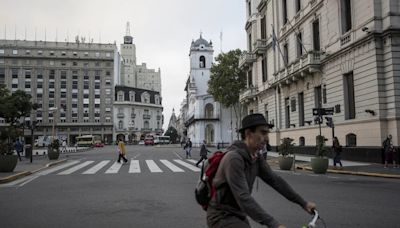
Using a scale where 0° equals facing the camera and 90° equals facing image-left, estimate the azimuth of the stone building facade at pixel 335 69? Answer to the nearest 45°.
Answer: approximately 45°

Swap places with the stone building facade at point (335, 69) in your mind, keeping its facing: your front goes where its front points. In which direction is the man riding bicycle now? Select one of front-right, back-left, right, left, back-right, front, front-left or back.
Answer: front-left

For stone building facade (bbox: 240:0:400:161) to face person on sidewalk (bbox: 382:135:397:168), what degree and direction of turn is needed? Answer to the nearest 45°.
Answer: approximately 45° to its left

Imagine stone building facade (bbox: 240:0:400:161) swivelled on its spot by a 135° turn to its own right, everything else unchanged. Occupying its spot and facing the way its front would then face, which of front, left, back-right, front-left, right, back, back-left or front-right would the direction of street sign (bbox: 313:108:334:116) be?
back

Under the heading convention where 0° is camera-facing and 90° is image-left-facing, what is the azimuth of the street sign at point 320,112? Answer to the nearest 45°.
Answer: approximately 0°

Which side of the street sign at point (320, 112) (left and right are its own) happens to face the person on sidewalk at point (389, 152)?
left
